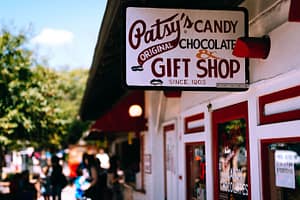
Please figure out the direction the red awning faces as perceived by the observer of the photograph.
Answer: facing to the left of the viewer

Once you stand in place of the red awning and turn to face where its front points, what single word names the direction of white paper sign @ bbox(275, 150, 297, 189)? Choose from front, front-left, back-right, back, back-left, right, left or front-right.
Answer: left

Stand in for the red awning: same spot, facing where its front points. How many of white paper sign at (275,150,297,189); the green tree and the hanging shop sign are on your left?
2

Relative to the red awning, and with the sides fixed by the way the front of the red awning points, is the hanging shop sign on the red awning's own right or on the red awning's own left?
on the red awning's own left

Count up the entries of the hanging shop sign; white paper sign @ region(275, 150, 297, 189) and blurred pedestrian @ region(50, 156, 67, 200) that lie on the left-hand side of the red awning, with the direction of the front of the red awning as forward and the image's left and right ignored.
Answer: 2

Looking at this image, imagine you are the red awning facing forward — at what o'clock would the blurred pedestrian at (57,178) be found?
The blurred pedestrian is roughly at 2 o'clock from the red awning.

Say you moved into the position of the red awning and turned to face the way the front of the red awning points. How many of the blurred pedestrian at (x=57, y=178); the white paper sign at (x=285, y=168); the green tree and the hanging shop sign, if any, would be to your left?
2
